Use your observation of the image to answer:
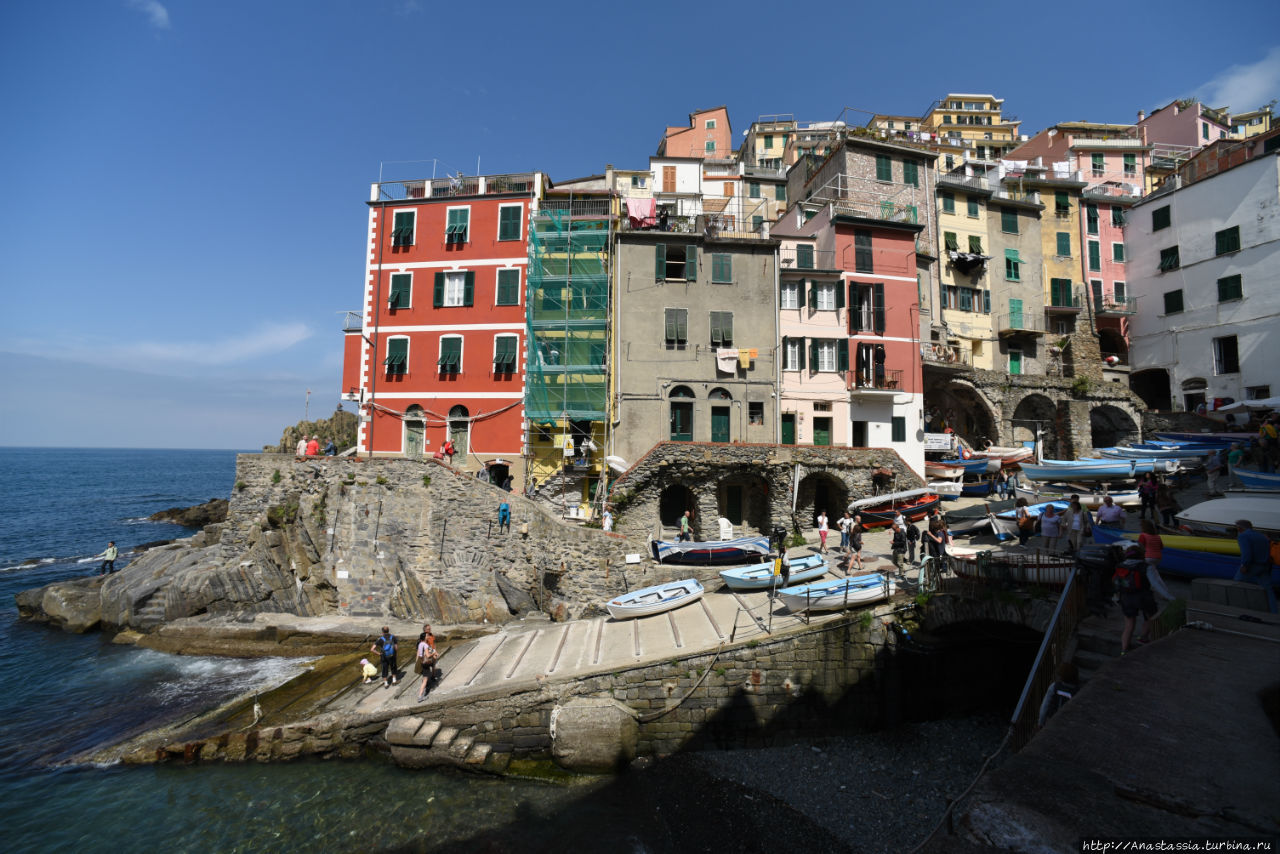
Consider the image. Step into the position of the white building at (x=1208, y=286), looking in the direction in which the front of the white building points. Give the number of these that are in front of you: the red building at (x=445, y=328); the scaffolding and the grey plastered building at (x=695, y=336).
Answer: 3

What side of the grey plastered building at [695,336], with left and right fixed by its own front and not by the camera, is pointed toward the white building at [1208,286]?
left

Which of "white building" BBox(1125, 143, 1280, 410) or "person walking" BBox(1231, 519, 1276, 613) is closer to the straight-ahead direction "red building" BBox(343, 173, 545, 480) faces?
the person walking

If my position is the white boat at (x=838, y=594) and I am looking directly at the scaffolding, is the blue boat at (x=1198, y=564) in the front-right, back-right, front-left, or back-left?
back-right

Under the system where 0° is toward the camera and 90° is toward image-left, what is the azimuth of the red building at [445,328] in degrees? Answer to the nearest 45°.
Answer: approximately 0°

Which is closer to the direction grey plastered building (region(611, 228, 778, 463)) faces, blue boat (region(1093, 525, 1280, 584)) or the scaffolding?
the blue boat

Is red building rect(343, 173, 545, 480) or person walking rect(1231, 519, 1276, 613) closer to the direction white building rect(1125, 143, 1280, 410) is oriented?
the red building

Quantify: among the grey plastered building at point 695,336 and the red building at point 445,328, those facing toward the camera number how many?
2

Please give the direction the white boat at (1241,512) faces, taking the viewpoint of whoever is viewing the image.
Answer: facing to the left of the viewer
